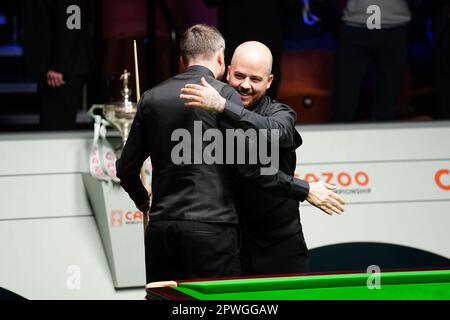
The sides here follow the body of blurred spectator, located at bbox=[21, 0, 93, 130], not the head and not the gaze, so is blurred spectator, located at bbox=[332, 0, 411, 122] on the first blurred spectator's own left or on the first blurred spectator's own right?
on the first blurred spectator's own left

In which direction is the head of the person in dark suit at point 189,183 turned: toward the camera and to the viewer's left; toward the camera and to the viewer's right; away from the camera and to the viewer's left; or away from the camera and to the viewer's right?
away from the camera and to the viewer's right

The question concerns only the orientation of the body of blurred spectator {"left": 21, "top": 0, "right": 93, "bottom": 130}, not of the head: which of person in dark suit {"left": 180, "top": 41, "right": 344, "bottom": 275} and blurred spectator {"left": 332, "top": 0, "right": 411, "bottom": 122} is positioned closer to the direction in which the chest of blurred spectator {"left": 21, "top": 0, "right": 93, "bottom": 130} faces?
the person in dark suit

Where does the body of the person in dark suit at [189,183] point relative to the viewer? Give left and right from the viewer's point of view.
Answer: facing away from the viewer and to the right of the viewer

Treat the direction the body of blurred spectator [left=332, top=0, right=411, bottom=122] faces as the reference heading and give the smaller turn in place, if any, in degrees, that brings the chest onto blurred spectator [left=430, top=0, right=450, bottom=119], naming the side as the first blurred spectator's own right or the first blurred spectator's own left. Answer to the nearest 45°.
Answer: approximately 135° to the first blurred spectator's own left

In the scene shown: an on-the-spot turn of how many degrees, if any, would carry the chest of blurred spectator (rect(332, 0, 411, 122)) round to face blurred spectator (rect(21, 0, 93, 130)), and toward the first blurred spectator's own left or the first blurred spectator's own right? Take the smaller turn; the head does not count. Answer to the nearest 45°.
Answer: approximately 90° to the first blurred spectator's own right

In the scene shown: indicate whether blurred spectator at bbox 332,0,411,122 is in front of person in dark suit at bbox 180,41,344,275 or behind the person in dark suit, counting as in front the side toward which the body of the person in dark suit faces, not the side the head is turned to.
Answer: behind

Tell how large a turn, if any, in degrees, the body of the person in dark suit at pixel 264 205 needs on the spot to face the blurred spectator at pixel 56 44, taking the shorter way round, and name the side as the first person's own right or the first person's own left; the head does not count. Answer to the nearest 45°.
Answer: approximately 90° to the first person's own right

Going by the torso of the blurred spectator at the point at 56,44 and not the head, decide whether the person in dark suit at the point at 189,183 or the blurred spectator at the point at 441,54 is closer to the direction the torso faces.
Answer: the person in dark suit

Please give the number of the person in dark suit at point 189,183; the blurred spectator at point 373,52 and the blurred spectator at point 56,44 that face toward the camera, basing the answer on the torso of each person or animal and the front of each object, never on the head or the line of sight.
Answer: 2
